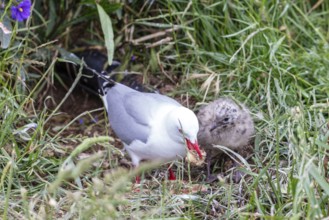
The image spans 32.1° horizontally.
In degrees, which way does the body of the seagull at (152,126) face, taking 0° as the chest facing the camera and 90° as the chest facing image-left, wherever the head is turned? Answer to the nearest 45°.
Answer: approximately 315°

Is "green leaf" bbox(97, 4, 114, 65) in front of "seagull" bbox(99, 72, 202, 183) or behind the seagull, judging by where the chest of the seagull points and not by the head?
behind

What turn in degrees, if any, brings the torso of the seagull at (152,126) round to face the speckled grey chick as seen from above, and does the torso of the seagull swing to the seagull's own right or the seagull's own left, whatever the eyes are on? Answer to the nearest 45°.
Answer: approximately 45° to the seagull's own left

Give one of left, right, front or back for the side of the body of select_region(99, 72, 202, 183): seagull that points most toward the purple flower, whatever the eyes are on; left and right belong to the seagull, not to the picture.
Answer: back

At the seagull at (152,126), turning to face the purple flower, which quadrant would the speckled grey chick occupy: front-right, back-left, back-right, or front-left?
back-right

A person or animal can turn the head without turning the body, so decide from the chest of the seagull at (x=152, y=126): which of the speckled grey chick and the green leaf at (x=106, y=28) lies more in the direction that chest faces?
the speckled grey chick

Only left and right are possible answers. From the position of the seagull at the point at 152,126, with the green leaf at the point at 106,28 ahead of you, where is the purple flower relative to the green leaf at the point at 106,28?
left
